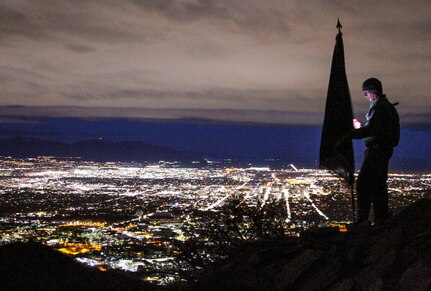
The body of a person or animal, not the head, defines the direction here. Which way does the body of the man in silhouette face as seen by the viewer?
to the viewer's left

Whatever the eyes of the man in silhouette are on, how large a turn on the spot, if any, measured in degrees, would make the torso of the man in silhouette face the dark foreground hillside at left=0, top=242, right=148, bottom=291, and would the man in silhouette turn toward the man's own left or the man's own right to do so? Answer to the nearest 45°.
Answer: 0° — they already face it
